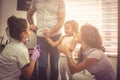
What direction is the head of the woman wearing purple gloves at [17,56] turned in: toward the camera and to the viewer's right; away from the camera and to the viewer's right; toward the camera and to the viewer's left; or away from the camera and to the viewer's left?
away from the camera and to the viewer's right

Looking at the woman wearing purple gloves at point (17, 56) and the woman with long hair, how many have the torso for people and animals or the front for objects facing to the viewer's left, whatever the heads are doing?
1

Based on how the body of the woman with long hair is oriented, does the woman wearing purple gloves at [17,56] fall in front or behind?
in front

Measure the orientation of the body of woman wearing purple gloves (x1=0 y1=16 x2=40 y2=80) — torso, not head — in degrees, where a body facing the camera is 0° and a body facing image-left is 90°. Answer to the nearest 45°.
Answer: approximately 225°

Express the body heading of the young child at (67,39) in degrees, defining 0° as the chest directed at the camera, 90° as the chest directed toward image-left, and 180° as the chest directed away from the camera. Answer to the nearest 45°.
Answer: approximately 45°

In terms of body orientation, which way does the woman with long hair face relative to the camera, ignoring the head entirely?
to the viewer's left
